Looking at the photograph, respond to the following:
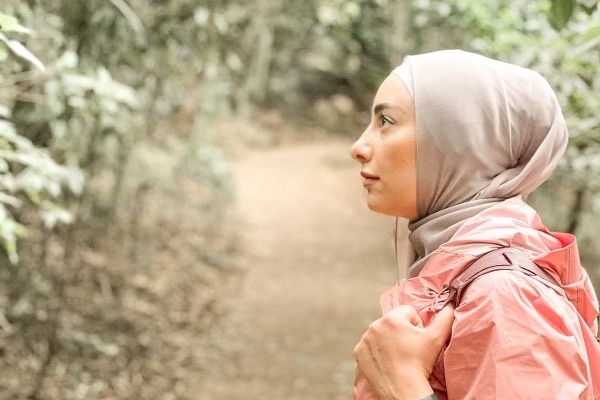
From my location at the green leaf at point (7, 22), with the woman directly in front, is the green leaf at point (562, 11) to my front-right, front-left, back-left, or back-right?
front-left

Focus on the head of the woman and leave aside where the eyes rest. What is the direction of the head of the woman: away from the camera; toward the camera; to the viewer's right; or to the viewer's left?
to the viewer's left

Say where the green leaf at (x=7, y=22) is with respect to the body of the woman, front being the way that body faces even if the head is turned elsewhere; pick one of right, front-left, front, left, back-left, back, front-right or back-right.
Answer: front

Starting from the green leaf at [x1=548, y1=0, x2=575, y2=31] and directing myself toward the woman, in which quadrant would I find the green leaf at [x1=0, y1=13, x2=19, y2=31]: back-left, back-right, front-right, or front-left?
front-right

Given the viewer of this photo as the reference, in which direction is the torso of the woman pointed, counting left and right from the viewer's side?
facing to the left of the viewer

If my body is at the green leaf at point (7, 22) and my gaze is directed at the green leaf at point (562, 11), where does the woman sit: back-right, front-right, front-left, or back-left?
front-right
